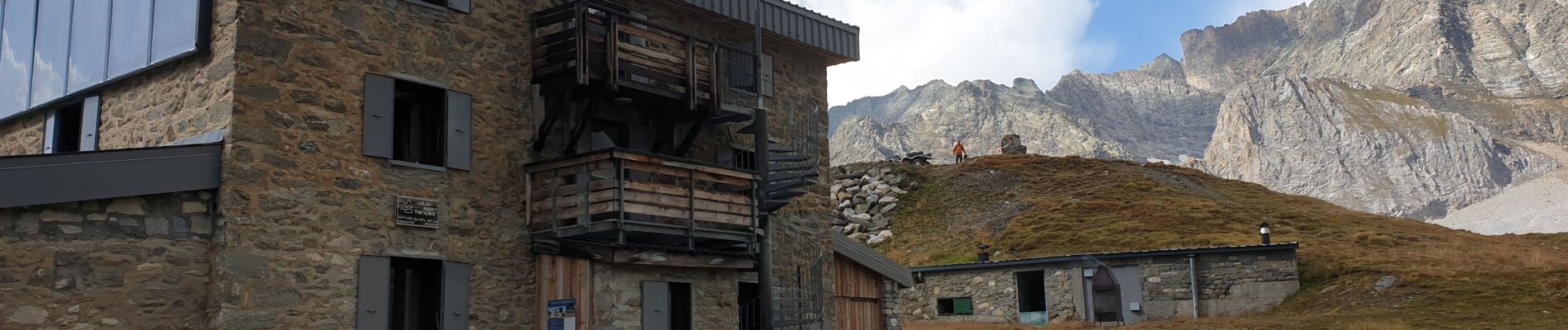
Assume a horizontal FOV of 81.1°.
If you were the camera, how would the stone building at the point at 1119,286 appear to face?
facing the viewer

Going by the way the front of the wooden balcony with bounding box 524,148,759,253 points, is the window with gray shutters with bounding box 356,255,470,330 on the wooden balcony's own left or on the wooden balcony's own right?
on the wooden balcony's own right

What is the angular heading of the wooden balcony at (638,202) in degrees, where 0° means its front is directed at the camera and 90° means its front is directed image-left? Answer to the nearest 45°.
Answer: approximately 315°

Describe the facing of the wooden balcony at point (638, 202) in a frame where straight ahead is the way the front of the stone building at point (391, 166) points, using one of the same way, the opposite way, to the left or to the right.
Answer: the same way

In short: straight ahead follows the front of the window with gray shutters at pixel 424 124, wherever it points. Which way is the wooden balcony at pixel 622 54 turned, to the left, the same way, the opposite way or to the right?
the same way

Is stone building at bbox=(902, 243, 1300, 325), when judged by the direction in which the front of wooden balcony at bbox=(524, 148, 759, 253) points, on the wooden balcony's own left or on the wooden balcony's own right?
on the wooden balcony's own left

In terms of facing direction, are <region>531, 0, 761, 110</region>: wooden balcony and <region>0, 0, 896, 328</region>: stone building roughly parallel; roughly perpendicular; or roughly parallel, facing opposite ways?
roughly parallel

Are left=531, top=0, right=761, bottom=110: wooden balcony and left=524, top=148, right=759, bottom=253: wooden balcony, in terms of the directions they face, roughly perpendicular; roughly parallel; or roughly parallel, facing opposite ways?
roughly parallel

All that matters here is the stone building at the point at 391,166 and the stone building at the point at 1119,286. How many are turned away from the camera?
0

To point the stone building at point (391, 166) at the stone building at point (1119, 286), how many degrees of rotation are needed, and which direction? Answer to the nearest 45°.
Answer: approximately 90° to its left

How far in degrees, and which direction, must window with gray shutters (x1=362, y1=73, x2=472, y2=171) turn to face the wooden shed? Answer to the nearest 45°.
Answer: approximately 90° to its left

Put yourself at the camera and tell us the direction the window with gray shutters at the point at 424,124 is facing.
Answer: facing the viewer and to the right of the viewer

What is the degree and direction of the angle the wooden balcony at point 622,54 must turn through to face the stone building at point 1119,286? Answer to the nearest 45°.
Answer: approximately 90° to its left

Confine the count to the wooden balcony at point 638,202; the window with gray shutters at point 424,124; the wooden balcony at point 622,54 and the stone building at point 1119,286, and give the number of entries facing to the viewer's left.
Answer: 0

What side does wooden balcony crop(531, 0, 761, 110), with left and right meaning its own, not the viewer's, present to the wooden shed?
left

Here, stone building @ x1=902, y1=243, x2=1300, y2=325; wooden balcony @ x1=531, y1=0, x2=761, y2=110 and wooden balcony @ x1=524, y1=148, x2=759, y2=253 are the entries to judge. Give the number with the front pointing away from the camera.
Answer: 0
